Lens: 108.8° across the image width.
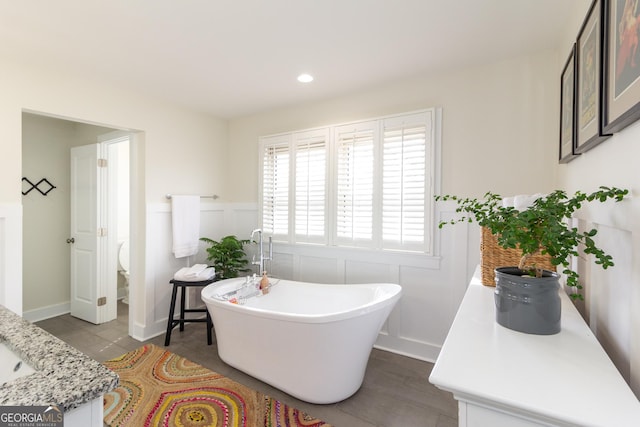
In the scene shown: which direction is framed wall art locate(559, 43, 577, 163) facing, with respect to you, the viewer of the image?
facing to the left of the viewer

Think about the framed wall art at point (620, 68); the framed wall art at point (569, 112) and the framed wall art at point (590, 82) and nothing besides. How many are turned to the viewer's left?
3

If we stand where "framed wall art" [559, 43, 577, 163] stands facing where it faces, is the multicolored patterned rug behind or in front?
in front

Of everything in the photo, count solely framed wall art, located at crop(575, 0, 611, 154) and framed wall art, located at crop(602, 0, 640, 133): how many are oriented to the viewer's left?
2

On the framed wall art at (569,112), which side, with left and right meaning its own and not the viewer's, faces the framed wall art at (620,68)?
left

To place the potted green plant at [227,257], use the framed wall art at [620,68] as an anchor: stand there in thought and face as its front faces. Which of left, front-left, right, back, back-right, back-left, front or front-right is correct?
front

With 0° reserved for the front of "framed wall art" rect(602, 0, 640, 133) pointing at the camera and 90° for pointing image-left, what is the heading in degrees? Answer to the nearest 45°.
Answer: approximately 90°

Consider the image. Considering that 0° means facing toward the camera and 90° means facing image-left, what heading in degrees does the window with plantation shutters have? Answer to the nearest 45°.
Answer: approximately 45°

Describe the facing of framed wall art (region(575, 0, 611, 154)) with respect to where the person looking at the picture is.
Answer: facing to the left of the viewer

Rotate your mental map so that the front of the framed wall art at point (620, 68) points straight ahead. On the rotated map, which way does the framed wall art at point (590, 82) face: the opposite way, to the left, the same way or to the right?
the same way

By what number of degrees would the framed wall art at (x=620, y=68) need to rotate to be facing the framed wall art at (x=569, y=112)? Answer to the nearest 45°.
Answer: approximately 90° to its right

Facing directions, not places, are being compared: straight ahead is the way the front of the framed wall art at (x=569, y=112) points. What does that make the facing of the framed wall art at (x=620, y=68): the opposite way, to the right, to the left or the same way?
the same way

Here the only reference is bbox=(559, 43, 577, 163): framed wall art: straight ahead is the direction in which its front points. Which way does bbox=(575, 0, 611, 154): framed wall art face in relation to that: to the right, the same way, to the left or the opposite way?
the same way

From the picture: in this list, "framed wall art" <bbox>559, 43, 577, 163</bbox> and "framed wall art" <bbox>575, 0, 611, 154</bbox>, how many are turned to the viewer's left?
2

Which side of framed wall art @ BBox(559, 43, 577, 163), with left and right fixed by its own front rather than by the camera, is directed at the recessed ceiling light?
front
